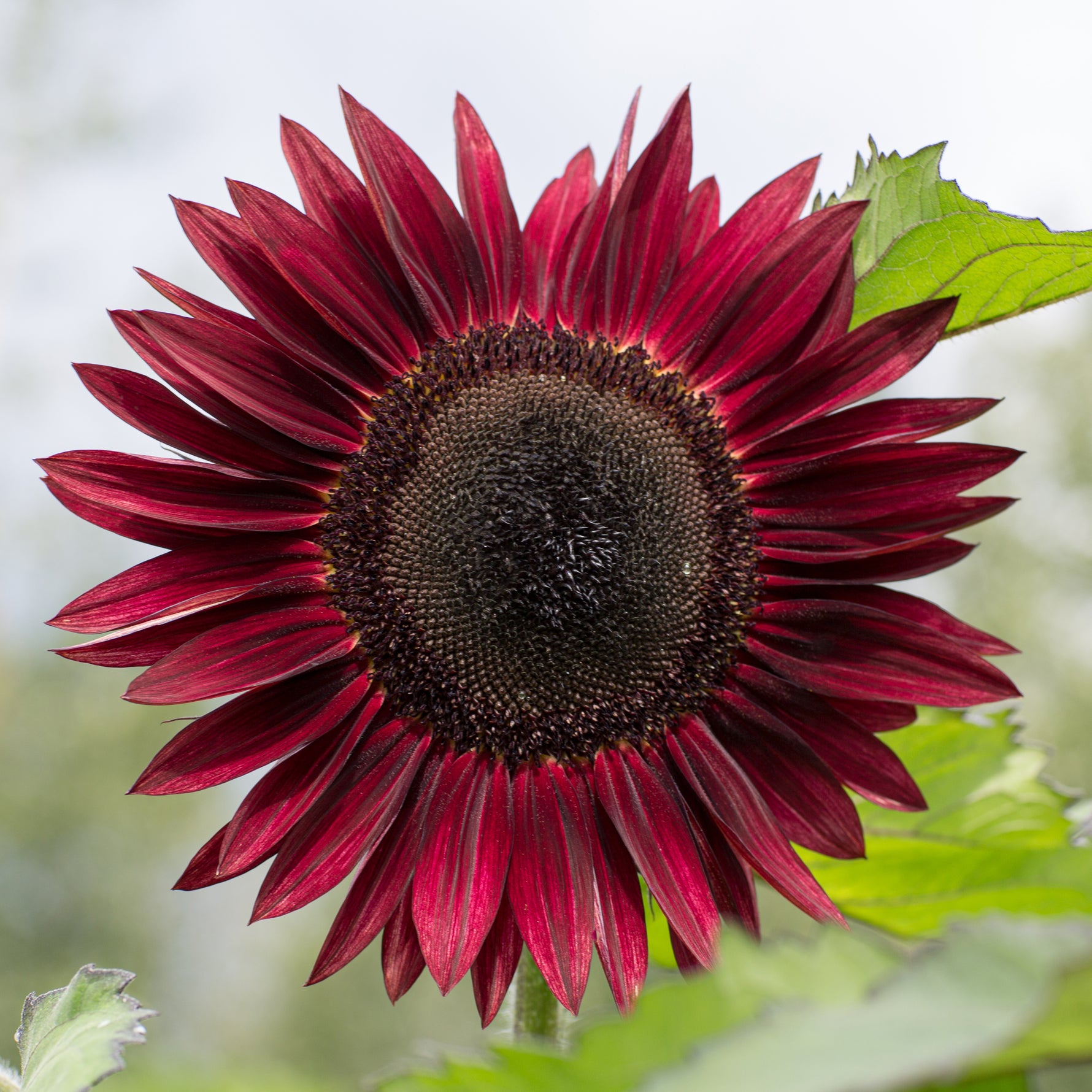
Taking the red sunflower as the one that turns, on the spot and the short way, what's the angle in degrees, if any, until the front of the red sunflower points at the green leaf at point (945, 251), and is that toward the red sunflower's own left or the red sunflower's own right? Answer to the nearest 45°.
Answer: approximately 90° to the red sunflower's own left

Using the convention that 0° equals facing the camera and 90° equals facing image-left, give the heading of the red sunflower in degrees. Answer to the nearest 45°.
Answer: approximately 0°
